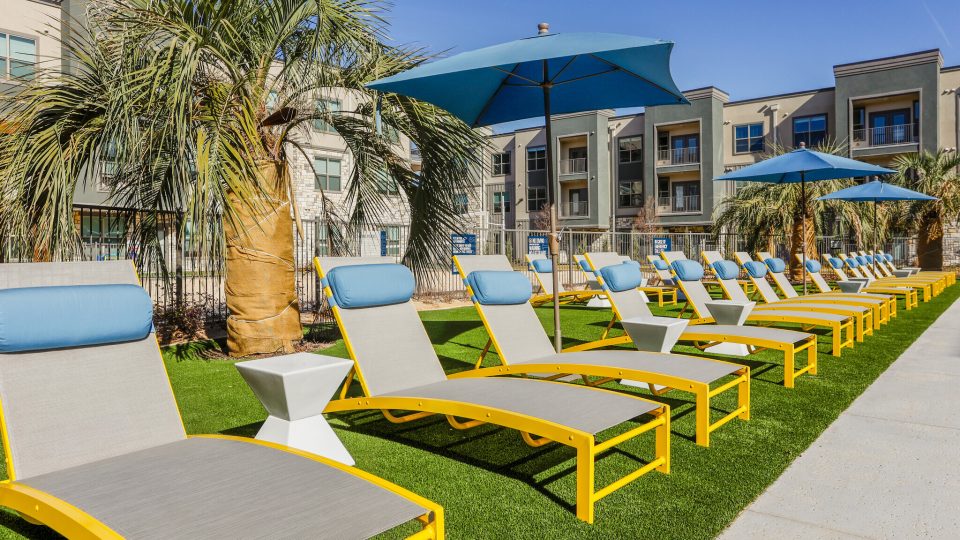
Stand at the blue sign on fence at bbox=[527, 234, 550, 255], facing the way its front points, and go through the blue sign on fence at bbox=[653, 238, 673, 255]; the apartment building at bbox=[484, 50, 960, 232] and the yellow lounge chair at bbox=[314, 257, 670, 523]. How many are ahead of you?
1

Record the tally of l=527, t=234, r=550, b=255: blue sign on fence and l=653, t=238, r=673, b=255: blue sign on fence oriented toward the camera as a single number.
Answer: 2

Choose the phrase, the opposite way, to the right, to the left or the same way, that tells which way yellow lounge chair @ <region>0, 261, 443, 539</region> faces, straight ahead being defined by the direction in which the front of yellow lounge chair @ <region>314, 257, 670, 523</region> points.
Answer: the same way

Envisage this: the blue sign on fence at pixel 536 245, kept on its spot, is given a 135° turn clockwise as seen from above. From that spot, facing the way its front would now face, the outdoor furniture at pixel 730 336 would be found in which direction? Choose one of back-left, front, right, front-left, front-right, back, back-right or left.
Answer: back-left

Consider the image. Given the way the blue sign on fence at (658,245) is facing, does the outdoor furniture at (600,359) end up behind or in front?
in front

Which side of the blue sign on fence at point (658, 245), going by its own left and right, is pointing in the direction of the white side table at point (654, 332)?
front

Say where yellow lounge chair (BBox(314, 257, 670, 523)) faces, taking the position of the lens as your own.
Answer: facing the viewer and to the right of the viewer

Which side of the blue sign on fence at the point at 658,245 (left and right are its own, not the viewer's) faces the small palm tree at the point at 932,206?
left

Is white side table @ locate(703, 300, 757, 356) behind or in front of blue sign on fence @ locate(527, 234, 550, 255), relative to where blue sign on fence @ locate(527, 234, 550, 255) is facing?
in front

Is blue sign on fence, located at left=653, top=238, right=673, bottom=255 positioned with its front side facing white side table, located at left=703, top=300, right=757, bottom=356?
yes

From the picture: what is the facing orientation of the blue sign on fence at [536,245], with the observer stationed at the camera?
facing the viewer

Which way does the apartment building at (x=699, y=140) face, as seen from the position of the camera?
facing the viewer and to the left of the viewer

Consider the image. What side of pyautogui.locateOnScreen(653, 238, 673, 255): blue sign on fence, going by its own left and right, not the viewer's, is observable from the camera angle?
front

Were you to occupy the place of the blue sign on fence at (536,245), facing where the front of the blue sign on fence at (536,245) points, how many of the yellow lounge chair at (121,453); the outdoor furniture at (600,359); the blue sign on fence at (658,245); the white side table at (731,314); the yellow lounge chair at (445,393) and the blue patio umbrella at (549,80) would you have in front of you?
5

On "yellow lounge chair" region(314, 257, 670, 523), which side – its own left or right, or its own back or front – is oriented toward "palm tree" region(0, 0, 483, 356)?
back

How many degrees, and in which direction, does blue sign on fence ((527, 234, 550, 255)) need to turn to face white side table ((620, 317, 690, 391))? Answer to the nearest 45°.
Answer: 0° — it already faces it
